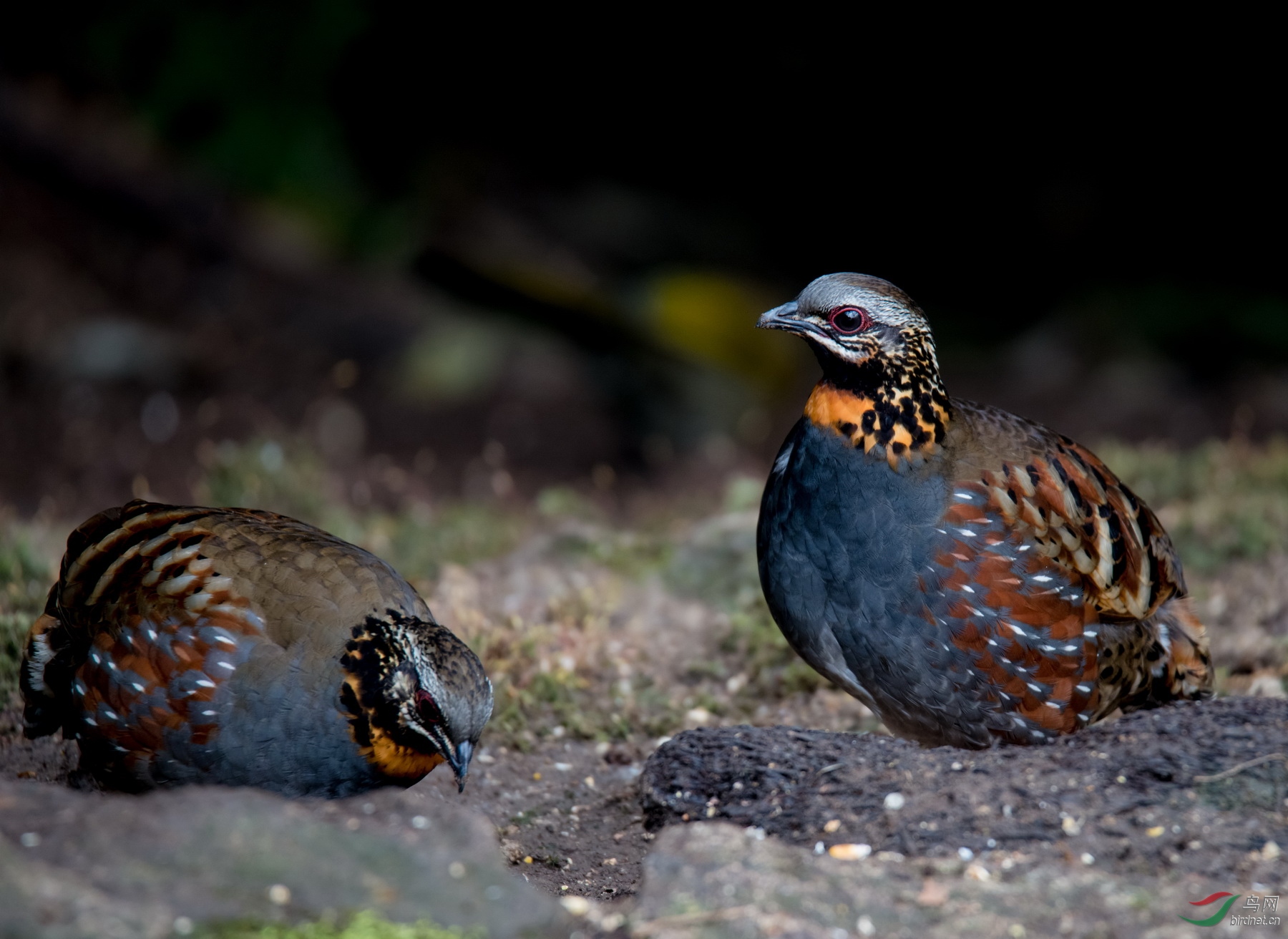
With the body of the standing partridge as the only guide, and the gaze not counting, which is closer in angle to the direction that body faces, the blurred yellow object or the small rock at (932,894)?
the small rock

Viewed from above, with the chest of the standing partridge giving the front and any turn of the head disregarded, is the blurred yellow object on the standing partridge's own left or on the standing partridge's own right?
on the standing partridge's own right

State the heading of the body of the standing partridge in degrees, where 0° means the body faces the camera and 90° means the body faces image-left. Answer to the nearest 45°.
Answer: approximately 45°

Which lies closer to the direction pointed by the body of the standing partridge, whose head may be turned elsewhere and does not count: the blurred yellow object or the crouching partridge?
the crouching partridge

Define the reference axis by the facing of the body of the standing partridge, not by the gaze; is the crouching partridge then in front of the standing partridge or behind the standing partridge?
in front
